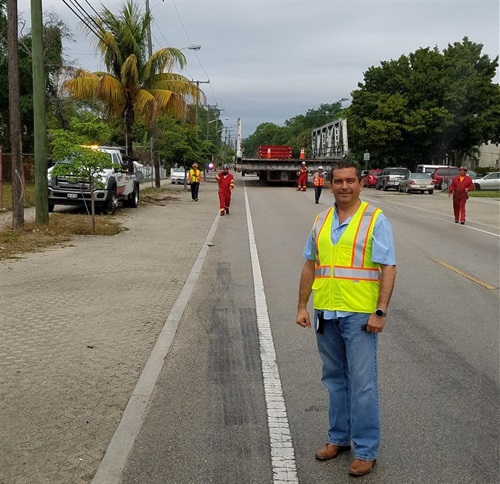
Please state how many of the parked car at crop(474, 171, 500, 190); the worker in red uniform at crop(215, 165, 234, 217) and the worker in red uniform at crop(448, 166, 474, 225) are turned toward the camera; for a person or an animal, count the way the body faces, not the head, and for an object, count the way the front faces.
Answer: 2

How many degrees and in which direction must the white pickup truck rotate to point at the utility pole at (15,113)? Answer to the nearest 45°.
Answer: approximately 45° to its left

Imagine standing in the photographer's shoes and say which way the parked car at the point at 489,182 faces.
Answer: facing to the left of the viewer

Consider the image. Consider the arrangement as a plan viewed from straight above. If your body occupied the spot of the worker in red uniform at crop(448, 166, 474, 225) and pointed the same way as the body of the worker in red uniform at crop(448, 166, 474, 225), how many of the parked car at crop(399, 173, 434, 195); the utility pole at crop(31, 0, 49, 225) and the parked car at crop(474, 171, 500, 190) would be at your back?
2

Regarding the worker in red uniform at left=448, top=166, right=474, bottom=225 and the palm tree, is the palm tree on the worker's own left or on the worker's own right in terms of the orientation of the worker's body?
on the worker's own right

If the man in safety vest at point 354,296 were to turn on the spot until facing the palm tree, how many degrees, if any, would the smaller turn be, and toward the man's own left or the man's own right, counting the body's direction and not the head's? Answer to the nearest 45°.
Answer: approximately 135° to the man's own right

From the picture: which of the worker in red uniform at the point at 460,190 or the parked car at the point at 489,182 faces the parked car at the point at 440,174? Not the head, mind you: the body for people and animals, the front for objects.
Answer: the parked car at the point at 489,182

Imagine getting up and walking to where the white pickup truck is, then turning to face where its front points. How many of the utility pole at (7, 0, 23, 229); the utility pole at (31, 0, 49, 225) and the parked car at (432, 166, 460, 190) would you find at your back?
1

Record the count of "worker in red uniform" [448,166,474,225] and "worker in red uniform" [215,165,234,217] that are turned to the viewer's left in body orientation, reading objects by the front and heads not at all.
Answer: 0

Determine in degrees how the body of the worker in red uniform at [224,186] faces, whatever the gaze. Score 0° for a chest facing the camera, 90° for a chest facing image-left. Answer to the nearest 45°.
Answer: approximately 0°
